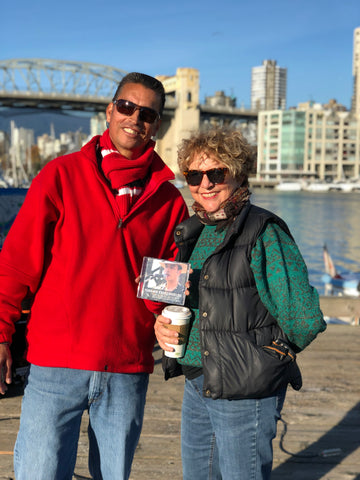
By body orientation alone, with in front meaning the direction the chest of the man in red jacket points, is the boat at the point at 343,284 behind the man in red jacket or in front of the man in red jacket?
behind

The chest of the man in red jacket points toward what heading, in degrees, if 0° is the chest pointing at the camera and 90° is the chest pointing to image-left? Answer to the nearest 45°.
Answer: approximately 0°

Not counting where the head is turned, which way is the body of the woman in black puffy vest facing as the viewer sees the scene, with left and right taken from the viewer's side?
facing the viewer and to the left of the viewer

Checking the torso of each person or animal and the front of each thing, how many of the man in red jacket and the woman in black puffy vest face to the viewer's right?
0
